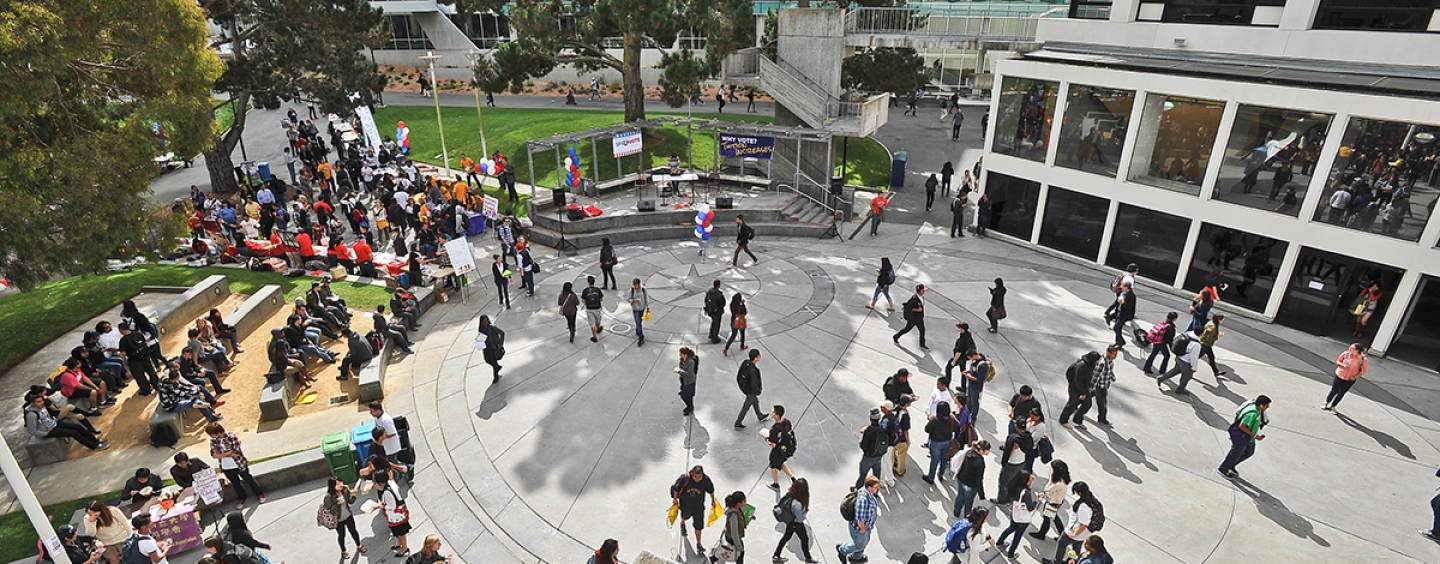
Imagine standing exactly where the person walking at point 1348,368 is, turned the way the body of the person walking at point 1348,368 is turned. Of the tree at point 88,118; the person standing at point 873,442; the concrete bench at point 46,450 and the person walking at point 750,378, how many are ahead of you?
4

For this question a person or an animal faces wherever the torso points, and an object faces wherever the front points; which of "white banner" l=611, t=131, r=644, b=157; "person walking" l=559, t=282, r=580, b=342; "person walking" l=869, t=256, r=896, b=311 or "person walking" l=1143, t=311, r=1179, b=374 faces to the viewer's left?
"person walking" l=869, t=256, r=896, b=311

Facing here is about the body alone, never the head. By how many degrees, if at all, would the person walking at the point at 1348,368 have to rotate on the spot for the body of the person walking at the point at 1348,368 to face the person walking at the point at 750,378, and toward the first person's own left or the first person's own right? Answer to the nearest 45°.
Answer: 0° — they already face them

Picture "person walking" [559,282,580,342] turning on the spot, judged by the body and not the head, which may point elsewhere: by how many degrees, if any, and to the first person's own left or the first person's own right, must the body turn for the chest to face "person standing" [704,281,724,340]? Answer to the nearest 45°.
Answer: approximately 90° to the first person's own right

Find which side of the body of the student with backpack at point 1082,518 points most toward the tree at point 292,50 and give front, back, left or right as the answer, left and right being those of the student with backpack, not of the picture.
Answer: front

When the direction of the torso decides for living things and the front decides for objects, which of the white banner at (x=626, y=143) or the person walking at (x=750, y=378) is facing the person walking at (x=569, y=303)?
the white banner

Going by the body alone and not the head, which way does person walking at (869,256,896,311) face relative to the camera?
to the viewer's left

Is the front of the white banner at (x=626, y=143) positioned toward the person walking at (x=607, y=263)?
yes

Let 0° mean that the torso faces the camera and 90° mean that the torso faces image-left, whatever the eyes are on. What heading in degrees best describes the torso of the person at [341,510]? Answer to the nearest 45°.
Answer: approximately 315°

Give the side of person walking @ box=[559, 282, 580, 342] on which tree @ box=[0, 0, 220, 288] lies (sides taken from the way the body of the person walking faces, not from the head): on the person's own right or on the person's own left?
on the person's own left

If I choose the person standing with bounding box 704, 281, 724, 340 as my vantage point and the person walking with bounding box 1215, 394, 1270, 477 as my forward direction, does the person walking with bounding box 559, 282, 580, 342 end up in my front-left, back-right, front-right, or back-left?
back-right

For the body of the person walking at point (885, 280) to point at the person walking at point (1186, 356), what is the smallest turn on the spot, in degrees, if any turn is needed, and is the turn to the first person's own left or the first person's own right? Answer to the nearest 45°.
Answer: approximately 135° to the first person's own left
